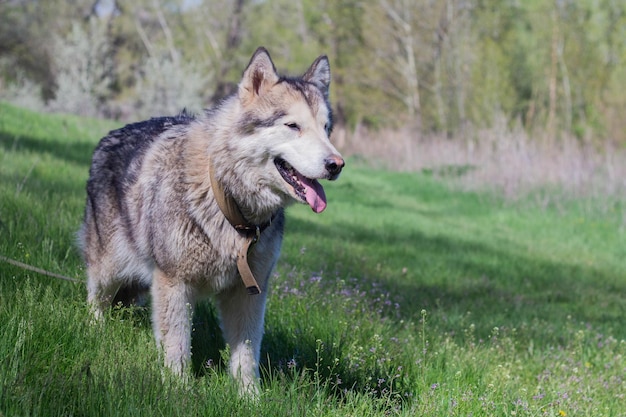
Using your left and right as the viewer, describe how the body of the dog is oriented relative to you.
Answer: facing the viewer and to the right of the viewer
